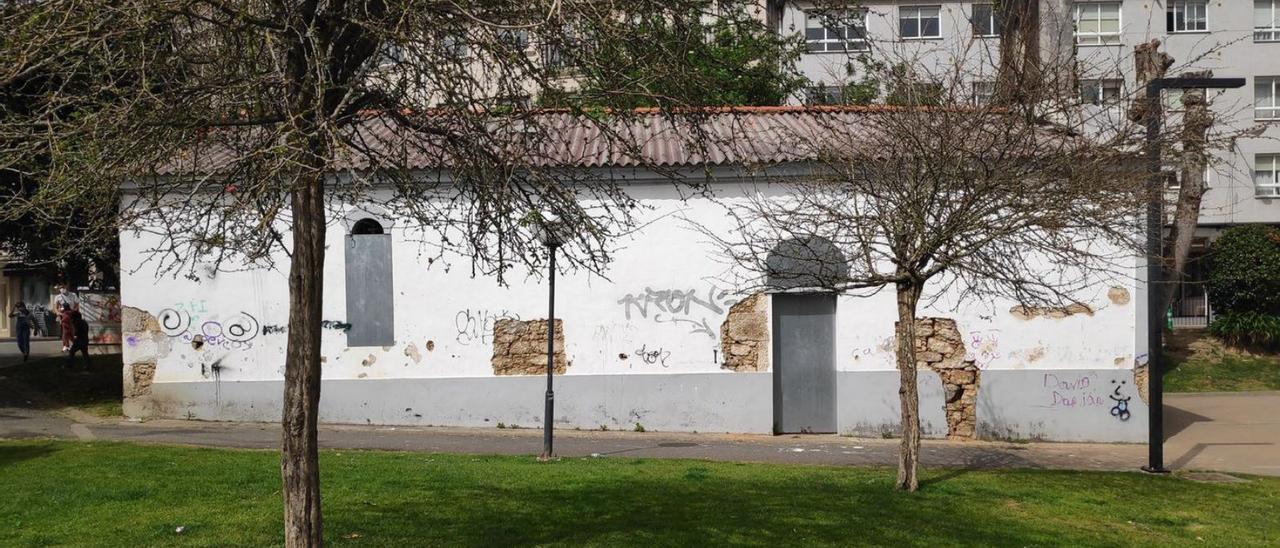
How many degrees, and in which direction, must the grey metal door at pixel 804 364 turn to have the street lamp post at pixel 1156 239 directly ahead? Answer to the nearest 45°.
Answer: approximately 45° to its left

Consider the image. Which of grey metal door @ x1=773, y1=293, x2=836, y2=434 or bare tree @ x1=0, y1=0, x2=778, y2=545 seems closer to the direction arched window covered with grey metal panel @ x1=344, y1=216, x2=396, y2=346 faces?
the bare tree

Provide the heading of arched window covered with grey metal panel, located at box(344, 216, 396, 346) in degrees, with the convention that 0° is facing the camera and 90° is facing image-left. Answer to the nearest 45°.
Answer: approximately 0°

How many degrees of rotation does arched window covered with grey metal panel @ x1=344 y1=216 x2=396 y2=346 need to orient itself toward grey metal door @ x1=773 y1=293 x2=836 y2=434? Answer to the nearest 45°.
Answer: approximately 90° to its left

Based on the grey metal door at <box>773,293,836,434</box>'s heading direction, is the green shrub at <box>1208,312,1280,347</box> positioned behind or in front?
behind

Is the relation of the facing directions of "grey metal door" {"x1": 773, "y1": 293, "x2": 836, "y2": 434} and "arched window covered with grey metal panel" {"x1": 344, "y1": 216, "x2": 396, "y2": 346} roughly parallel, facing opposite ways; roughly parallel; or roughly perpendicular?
roughly parallel

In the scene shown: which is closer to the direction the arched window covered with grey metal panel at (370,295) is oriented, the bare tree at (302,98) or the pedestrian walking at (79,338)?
the bare tree

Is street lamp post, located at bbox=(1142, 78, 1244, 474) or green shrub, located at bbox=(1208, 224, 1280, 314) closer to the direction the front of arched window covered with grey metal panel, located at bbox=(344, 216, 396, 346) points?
the street lamp post

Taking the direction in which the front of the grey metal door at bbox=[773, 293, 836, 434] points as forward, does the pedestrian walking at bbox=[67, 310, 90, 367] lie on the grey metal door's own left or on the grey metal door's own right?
on the grey metal door's own right

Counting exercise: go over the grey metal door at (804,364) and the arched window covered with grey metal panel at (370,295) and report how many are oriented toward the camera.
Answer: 2

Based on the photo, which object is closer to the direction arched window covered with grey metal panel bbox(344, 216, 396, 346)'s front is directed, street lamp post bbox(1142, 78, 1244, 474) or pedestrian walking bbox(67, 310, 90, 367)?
the street lamp post

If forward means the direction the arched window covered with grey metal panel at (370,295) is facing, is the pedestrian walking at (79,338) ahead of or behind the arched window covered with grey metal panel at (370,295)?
behind

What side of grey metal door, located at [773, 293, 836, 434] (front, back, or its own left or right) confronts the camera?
front

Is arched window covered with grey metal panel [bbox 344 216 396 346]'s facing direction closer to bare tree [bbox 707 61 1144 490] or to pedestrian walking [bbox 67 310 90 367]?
the bare tree
